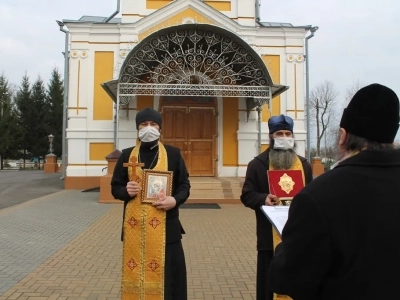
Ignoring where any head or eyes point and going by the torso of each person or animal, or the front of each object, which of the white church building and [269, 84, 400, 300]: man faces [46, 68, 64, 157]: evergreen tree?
the man

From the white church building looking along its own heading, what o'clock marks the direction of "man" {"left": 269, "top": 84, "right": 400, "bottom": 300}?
The man is roughly at 12 o'clock from the white church building.

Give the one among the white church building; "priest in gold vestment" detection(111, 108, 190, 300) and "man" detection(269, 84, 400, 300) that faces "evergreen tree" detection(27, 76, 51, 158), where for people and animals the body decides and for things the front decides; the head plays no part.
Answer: the man

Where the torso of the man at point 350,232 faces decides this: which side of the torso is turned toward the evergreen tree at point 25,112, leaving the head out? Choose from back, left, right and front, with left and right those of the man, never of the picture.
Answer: front

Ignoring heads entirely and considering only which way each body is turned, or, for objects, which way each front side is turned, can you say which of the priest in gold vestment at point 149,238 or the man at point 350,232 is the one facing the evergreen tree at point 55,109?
the man

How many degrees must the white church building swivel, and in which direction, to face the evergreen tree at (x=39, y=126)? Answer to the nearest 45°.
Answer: approximately 135° to its right

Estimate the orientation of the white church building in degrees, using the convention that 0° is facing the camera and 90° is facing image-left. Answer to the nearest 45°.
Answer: approximately 0°

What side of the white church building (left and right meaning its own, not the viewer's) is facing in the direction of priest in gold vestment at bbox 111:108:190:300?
front

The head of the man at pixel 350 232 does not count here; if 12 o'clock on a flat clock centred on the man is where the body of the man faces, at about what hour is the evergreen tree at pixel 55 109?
The evergreen tree is roughly at 12 o'clock from the man.

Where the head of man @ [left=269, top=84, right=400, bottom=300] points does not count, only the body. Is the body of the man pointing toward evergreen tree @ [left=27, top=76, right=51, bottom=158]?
yes

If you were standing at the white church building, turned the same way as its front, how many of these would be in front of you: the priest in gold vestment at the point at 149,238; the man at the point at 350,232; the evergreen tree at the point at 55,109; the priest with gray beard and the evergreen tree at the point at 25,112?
3

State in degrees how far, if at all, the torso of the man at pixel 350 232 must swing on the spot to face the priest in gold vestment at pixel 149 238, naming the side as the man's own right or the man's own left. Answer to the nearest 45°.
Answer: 0° — they already face them

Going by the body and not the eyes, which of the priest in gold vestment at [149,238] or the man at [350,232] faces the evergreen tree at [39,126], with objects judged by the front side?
the man

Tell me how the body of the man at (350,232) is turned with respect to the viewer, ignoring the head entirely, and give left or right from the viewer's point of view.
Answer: facing away from the viewer and to the left of the viewer
